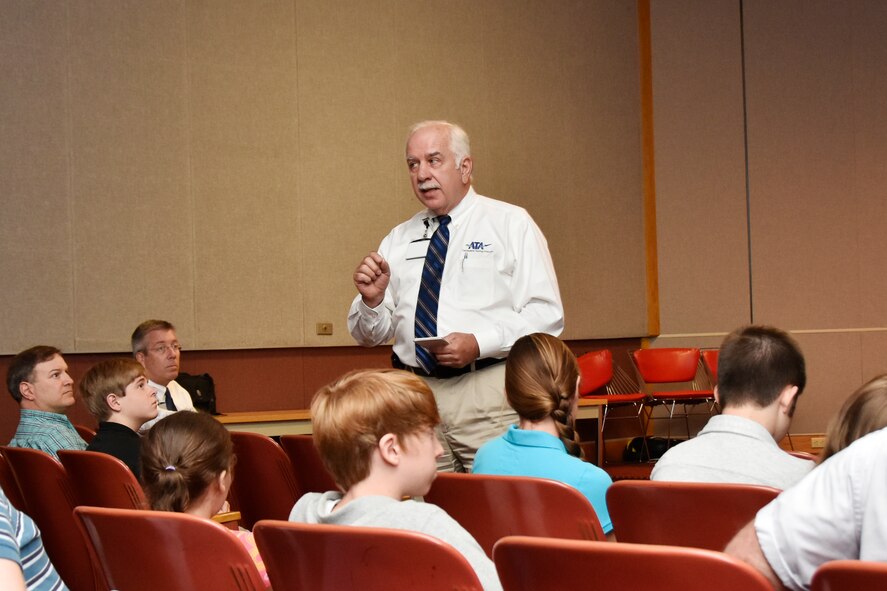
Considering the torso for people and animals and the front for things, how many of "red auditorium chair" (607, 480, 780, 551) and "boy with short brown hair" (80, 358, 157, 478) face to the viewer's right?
1

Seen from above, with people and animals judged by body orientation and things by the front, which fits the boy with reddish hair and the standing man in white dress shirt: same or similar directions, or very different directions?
very different directions

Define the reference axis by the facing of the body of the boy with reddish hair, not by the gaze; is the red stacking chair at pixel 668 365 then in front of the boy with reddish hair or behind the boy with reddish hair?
in front

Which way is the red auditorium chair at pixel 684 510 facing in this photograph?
away from the camera

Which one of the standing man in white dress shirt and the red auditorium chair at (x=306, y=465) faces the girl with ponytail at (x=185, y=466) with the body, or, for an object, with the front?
the standing man in white dress shirt

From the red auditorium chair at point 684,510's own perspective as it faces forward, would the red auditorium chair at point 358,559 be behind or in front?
behind

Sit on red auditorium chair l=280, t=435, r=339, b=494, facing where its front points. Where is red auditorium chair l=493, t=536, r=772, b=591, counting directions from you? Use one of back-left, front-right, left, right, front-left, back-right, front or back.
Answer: back-right

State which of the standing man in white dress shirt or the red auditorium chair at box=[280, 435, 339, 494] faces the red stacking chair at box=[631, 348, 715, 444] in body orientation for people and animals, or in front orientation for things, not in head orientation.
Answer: the red auditorium chair at box=[280, 435, 339, 494]

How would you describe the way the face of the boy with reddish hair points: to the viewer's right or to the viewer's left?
to the viewer's right

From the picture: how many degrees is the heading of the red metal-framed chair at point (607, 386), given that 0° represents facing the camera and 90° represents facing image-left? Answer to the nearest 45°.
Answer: approximately 315°

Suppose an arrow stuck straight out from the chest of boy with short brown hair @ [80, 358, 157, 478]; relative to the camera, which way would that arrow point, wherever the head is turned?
to the viewer's right

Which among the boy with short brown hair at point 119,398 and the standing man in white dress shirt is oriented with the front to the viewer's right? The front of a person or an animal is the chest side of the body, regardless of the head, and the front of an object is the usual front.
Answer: the boy with short brown hair

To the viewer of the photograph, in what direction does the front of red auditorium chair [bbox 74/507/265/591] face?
facing away from the viewer and to the right of the viewer
